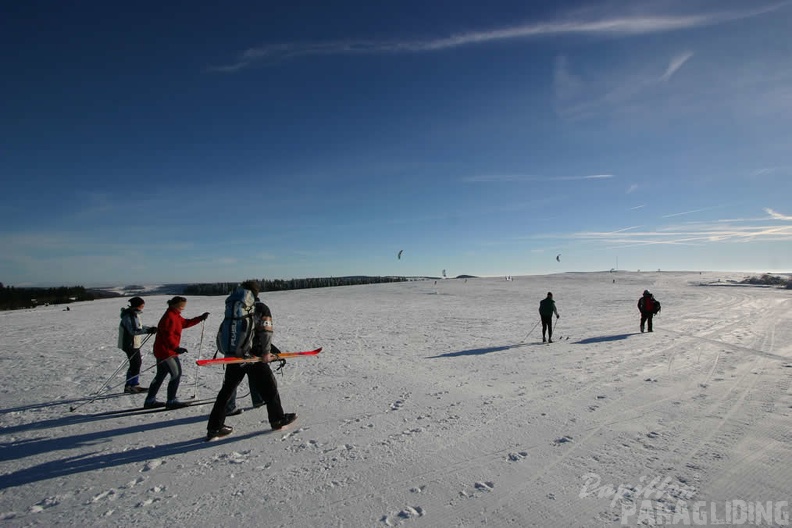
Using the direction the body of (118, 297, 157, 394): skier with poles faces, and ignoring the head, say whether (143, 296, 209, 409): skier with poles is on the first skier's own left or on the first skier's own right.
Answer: on the first skier's own right

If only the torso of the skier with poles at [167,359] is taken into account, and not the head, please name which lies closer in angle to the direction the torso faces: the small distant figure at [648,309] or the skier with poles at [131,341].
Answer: the small distant figure

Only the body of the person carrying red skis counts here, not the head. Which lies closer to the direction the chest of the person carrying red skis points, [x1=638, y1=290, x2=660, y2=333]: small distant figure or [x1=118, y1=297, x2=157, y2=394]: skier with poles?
the small distant figure

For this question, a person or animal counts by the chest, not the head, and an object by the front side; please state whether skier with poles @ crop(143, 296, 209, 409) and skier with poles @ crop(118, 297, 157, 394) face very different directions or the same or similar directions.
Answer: same or similar directions

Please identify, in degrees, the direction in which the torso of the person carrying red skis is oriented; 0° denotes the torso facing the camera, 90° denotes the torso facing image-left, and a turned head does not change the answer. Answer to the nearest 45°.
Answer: approximately 270°

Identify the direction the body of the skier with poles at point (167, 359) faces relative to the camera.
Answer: to the viewer's right

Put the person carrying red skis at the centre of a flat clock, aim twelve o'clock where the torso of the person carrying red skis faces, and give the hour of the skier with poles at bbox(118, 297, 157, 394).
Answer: The skier with poles is roughly at 8 o'clock from the person carrying red skis.

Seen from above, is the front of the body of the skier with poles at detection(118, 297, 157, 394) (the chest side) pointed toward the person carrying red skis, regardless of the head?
no

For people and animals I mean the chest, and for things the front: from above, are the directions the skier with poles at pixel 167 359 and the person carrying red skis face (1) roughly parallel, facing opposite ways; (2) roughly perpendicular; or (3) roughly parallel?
roughly parallel

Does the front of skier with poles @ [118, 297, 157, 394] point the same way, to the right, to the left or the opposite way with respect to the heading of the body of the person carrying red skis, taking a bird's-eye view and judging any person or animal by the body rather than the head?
the same way

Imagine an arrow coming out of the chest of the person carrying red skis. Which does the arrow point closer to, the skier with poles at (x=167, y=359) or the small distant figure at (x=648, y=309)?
the small distant figure

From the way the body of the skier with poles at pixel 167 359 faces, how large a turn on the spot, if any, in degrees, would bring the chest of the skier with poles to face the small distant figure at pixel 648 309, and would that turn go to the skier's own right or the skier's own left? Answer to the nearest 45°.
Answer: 0° — they already face them

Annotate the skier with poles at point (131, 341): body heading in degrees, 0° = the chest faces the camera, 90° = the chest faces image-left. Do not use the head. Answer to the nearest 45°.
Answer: approximately 270°

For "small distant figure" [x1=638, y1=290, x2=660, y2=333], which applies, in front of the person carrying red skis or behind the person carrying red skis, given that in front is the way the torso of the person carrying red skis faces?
in front
